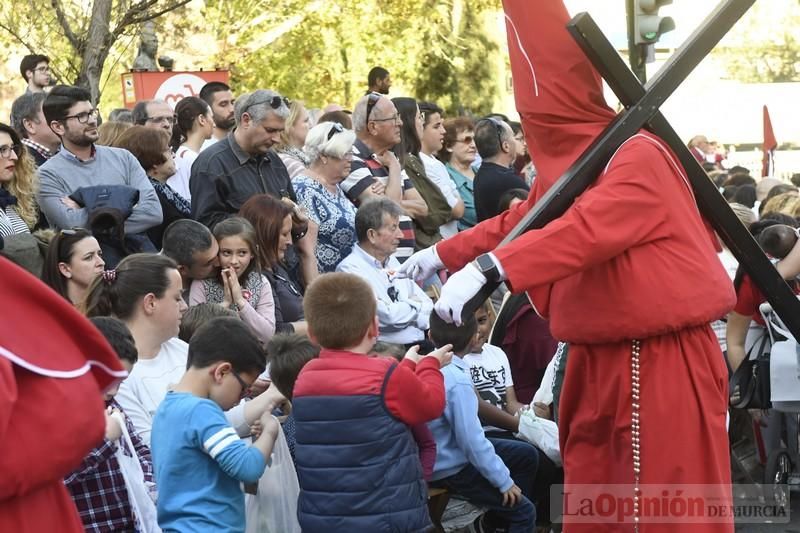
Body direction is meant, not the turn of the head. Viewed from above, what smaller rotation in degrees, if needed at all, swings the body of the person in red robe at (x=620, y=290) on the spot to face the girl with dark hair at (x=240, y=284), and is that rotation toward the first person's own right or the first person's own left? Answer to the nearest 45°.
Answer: approximately 45° to the first person's own right

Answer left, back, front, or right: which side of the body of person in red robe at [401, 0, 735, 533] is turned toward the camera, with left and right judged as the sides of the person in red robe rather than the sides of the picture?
left

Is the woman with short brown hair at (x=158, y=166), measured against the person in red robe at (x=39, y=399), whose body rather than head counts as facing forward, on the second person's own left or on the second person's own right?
on the second person's own right

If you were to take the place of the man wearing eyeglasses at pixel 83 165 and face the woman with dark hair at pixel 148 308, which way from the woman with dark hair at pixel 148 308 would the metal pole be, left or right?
left

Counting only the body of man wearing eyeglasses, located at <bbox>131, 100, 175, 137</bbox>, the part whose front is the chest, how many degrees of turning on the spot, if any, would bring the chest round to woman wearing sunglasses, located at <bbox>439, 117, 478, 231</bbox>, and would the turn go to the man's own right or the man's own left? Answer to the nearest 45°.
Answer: approximately 45° to the man's own left

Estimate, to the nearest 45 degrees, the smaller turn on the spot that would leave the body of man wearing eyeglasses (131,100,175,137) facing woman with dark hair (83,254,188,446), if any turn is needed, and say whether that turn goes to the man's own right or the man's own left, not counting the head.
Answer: approximately 45° to the man's own right

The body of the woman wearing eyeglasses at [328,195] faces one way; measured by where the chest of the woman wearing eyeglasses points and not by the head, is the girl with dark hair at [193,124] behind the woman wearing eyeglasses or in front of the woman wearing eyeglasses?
behind
